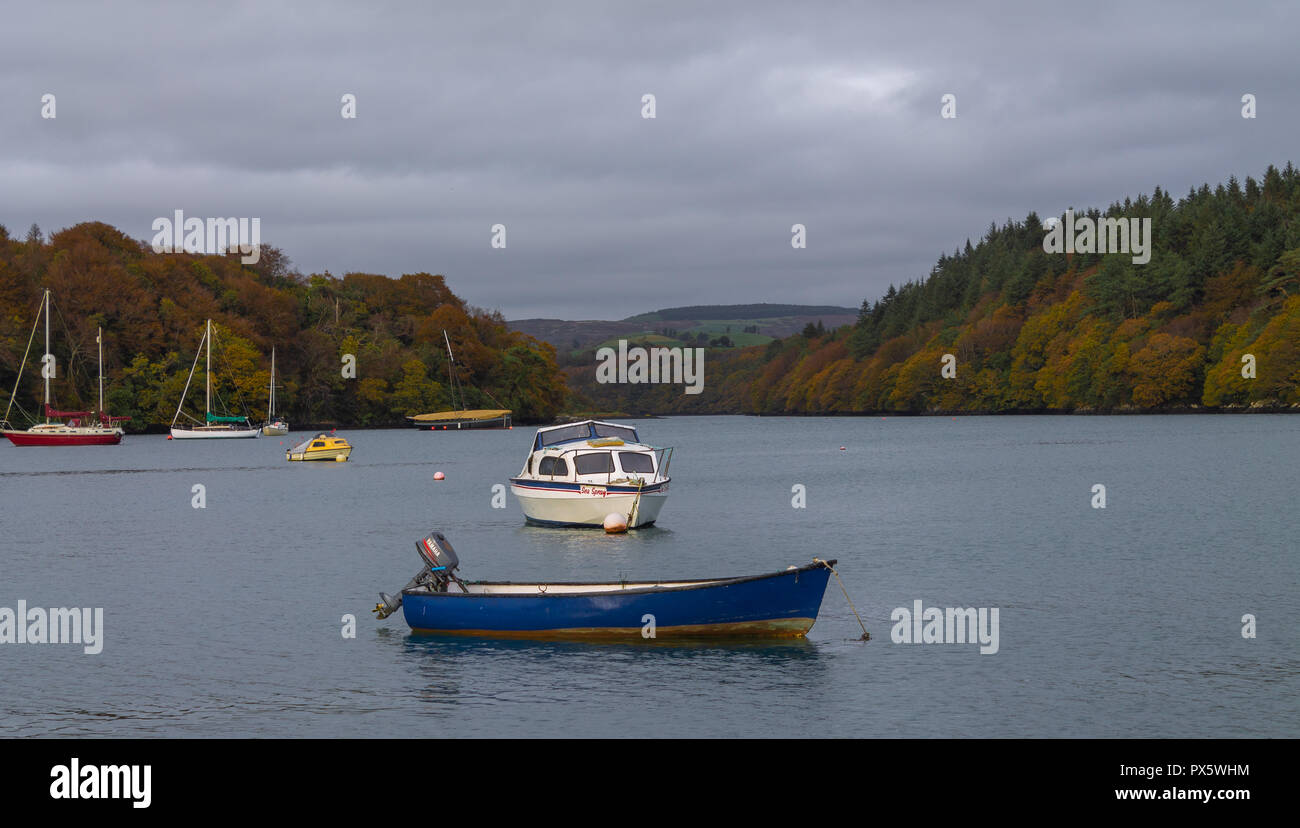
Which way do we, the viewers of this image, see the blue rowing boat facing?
facing to the right of the viewer
